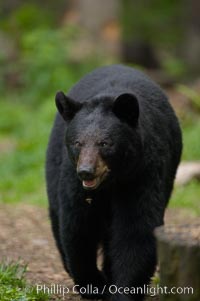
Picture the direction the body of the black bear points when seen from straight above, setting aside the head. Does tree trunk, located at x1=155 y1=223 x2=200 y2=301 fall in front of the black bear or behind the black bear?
in front

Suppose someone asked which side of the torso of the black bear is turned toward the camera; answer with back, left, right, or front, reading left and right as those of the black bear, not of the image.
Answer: front
